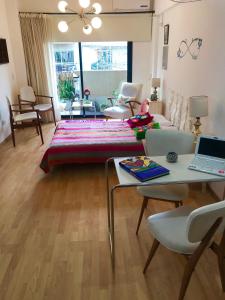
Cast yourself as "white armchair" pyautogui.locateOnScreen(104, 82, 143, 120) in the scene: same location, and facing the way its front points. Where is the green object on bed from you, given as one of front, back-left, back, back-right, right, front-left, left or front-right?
front-left

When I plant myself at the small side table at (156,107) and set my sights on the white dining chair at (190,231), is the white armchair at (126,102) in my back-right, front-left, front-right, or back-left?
back-right

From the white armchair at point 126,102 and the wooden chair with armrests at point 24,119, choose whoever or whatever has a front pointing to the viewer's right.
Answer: the wooden chair with armrests

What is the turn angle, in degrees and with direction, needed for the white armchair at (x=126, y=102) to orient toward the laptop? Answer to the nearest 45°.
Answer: approximately 45° to its left

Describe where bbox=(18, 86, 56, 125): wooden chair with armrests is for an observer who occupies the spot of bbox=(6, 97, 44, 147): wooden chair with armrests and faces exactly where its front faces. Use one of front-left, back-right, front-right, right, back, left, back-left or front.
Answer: left

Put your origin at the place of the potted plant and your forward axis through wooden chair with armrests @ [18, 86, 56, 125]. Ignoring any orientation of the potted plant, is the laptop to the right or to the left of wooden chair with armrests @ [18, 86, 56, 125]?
left

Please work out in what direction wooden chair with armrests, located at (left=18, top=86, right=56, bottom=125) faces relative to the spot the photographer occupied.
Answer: facing the viewer and to the right of the viewer

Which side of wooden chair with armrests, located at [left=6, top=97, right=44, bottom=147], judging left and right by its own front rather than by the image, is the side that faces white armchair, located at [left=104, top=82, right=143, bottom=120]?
front

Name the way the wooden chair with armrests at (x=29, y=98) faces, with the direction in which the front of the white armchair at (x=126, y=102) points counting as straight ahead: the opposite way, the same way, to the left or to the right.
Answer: to the left

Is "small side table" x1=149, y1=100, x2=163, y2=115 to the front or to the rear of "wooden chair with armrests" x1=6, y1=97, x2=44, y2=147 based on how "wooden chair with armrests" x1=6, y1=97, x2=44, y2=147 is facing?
to the front

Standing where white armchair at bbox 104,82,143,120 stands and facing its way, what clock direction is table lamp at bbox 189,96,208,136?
The table lamp is roughly at 10 o'clock from the white armchair.

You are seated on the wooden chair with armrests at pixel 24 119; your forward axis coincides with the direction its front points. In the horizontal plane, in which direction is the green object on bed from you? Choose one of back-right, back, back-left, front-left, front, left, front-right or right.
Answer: front-right

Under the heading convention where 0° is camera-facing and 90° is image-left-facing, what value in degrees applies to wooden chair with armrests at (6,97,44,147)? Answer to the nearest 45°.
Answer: approximately 270°

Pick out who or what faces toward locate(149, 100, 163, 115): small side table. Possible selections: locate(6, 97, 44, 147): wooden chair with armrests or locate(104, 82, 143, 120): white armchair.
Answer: the wooden chair with armrests
